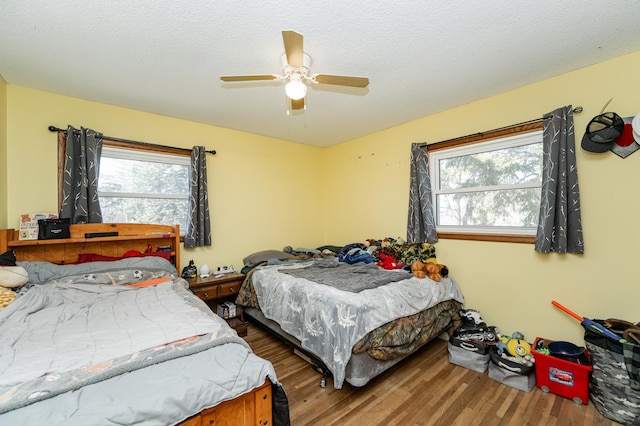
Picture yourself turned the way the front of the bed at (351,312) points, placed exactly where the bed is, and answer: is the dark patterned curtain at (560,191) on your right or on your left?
on your left

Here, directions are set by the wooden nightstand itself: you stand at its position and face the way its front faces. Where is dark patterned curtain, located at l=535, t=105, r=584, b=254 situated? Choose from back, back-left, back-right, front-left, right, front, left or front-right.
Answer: front-left

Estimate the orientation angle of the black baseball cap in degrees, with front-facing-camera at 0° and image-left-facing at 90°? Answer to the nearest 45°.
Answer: approximately 45°

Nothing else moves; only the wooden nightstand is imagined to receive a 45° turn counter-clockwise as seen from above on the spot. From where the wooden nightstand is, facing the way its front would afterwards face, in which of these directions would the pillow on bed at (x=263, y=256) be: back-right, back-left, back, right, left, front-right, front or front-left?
left

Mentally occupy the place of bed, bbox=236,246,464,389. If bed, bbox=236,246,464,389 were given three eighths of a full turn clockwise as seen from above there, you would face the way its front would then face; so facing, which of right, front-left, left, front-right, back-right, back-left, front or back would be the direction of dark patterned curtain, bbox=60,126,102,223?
front

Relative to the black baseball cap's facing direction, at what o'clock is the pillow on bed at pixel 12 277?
The pillow on bed is roughly at 12 o'clock from the black baseball cap.
